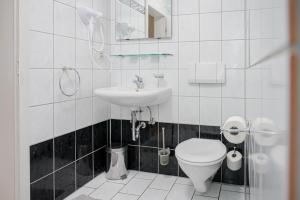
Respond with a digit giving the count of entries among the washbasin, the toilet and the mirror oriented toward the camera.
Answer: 3

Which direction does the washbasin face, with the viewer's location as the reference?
facing the viewer

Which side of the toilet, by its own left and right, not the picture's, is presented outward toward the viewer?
front

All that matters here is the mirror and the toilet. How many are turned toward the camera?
2

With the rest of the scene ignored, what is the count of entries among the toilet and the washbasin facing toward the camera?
2

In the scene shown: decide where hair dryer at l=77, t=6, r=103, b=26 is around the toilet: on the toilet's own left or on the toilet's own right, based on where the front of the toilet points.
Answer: on the toilet's own right
